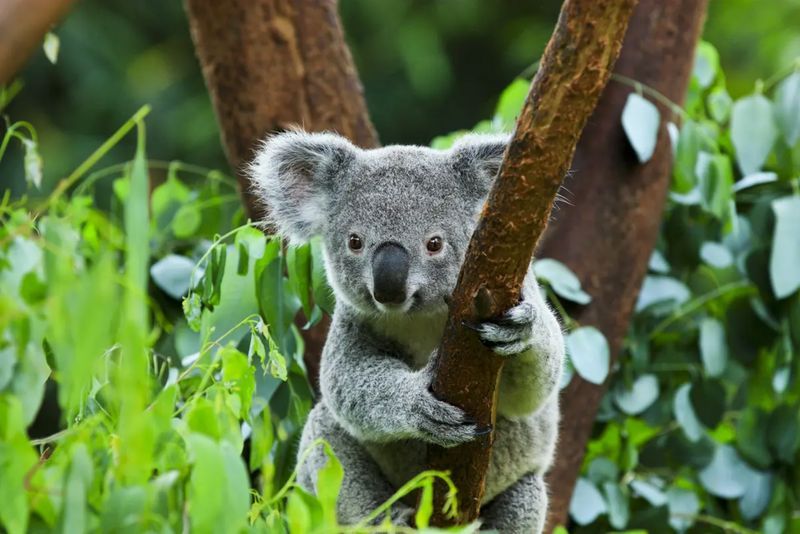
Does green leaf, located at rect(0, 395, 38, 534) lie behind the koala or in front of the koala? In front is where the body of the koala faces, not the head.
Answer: in front

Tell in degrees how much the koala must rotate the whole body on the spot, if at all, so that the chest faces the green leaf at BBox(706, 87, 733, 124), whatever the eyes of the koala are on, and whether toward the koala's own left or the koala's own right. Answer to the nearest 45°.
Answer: approximately 135° to the koala's own left

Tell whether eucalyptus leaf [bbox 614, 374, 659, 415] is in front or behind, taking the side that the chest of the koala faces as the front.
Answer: behind

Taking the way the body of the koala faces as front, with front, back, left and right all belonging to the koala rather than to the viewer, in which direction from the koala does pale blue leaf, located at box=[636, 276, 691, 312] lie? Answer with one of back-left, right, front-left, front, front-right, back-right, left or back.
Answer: back-left

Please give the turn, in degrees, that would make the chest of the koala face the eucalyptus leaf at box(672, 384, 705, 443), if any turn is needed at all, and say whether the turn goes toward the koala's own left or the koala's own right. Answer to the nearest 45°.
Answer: approximately 135° to the koala's own left

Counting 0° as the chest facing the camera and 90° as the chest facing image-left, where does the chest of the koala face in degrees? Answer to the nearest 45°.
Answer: approximately 0°

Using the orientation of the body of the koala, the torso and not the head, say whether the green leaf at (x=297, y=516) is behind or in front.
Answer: in front

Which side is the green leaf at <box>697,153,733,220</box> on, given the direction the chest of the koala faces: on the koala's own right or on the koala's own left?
on the koala's own left

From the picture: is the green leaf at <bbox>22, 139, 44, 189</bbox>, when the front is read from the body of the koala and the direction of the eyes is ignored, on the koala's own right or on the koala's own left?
on the koala's own right

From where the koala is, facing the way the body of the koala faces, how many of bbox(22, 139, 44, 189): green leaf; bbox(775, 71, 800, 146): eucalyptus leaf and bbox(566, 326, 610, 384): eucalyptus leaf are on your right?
1

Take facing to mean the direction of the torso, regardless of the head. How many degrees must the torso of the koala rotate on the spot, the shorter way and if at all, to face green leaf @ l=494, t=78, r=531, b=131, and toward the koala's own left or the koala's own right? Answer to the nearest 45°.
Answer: approximately 180°

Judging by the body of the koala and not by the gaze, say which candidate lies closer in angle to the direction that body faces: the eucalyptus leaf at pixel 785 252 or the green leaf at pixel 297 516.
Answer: the green leaf

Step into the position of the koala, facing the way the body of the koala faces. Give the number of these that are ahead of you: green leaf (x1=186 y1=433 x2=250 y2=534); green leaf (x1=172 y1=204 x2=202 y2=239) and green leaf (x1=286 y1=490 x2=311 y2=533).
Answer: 2
